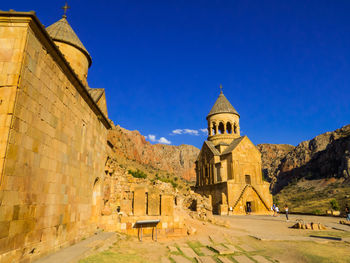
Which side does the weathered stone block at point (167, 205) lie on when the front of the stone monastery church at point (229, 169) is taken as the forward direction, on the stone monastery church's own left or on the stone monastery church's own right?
on the stone monastery church's own right

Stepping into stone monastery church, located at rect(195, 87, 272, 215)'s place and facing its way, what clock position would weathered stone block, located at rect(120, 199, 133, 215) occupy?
The weathered stone block is roughly at 2 o'clock from the stone monastery church.

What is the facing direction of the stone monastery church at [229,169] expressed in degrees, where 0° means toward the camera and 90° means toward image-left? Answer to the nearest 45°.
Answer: approximately 315°

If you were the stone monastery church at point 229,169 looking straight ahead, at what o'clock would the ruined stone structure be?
The ruined stone structure is roughly at 2 o'clock from the stone monastery church.

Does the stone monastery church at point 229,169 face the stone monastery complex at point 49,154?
no
